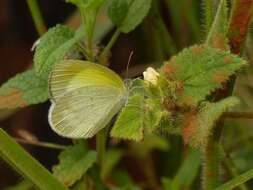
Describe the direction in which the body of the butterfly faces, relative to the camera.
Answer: to the viewer's right
